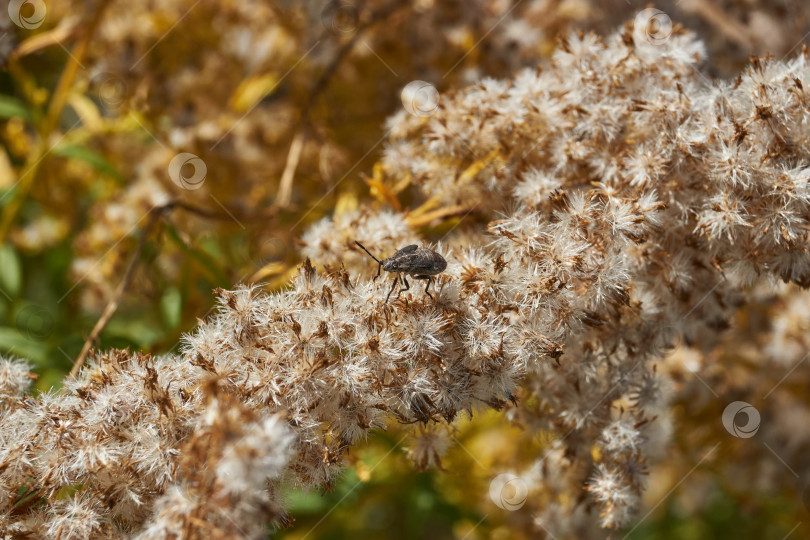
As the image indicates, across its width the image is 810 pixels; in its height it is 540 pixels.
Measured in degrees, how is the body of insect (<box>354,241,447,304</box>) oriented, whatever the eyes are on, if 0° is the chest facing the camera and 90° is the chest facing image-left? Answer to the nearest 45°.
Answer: approximately 90°
